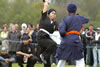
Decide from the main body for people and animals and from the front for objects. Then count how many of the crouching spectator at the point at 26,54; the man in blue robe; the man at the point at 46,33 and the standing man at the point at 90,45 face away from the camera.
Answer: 1

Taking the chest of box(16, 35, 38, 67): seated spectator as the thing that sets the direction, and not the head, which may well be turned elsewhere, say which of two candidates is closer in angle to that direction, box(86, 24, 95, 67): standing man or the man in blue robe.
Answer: the man in blue robe

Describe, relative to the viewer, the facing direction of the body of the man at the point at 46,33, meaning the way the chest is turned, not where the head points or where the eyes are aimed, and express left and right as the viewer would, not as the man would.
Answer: facing the viewer and to the right of the viewer

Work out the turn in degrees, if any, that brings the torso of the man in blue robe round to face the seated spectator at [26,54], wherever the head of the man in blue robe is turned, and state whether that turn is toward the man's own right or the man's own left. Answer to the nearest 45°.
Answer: approximately 45° to the man's own left
